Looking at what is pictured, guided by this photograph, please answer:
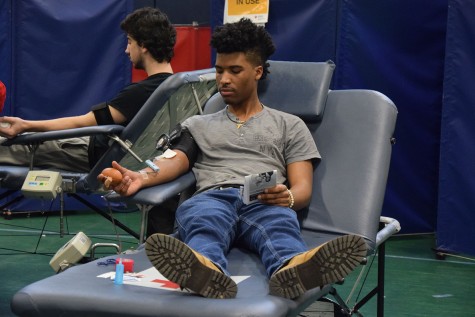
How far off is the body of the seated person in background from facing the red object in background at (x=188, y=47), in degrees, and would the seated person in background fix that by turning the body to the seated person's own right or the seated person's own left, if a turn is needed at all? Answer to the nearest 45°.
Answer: approximately 90° to the seated person's own right

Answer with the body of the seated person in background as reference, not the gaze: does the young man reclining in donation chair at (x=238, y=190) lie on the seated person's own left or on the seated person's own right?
on the seated person's own left

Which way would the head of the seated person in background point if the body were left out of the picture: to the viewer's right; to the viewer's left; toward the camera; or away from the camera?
to the viewer's left

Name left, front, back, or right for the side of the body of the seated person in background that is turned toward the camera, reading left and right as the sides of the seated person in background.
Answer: left

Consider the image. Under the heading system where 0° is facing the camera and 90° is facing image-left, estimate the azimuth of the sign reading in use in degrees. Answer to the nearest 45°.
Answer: approximately 0°

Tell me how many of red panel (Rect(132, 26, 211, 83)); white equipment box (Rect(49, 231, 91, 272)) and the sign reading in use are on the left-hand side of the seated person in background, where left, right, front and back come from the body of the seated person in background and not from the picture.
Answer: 1

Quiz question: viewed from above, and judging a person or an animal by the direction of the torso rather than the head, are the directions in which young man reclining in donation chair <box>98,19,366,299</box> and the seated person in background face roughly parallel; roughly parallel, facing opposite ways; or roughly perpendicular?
roughly perpendicular

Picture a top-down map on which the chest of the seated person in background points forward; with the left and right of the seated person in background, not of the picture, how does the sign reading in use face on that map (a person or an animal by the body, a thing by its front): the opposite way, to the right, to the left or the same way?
to the left

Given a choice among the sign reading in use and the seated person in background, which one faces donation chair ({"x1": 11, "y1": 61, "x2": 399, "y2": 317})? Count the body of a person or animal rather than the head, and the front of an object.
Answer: the sign reading in use

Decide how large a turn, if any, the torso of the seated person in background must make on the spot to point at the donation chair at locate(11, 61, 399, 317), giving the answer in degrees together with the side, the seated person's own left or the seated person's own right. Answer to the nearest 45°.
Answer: approximately 135° to the seated person's own left

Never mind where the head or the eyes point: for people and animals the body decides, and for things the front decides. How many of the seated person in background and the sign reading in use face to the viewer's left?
1

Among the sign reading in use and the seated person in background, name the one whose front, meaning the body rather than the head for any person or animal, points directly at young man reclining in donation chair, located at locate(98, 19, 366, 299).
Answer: the sign reading in use

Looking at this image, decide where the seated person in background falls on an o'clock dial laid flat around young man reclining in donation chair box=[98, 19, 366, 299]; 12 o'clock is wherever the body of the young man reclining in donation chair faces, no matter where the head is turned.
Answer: The seated person in background is roughly at 5 o'clock from the young man reclining in donation chair.

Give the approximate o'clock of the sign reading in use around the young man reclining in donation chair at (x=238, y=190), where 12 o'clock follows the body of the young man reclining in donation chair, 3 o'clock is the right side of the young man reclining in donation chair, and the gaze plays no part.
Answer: The sign reading in use is roughly at 6 o'clock from the young man reclining in donation chair.
